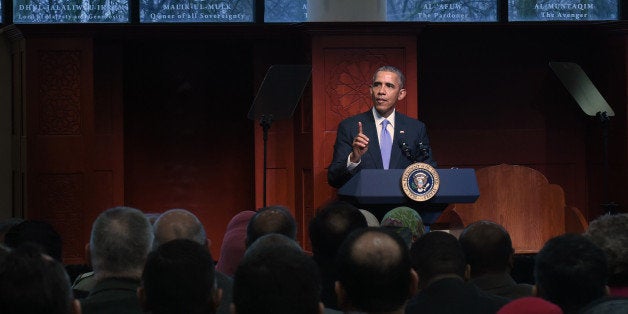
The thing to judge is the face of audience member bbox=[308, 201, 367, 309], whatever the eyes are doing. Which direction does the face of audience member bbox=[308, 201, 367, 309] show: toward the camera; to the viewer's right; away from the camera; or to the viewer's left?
away from the camera

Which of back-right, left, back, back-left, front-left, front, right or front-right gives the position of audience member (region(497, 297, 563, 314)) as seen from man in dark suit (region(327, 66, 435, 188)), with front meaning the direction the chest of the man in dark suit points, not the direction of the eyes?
front

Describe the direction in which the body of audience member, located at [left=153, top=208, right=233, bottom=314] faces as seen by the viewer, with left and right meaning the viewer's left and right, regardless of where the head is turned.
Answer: facing away from the viewer

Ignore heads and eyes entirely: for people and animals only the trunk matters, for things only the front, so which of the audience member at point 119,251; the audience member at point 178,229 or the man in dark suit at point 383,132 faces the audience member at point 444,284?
the man in dark suit

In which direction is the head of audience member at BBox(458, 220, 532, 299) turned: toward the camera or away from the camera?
away from the camera

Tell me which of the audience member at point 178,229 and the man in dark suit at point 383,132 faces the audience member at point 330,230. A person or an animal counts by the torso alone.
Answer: the man in dark suit

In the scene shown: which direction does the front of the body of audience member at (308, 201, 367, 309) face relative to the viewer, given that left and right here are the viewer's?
facing away from the viewer

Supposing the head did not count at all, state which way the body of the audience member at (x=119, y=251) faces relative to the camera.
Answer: away from the camera

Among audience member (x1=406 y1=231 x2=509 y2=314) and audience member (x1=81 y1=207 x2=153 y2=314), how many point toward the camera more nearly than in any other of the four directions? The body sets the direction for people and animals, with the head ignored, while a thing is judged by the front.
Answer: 0

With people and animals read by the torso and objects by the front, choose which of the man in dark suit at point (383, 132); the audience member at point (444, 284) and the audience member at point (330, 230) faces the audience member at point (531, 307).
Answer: the man in dark suit

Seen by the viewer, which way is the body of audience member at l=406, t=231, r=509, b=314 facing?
away from the camera

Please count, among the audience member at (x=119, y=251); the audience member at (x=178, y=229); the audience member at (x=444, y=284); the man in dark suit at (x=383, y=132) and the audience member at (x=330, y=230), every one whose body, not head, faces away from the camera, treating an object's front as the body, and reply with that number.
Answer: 4
